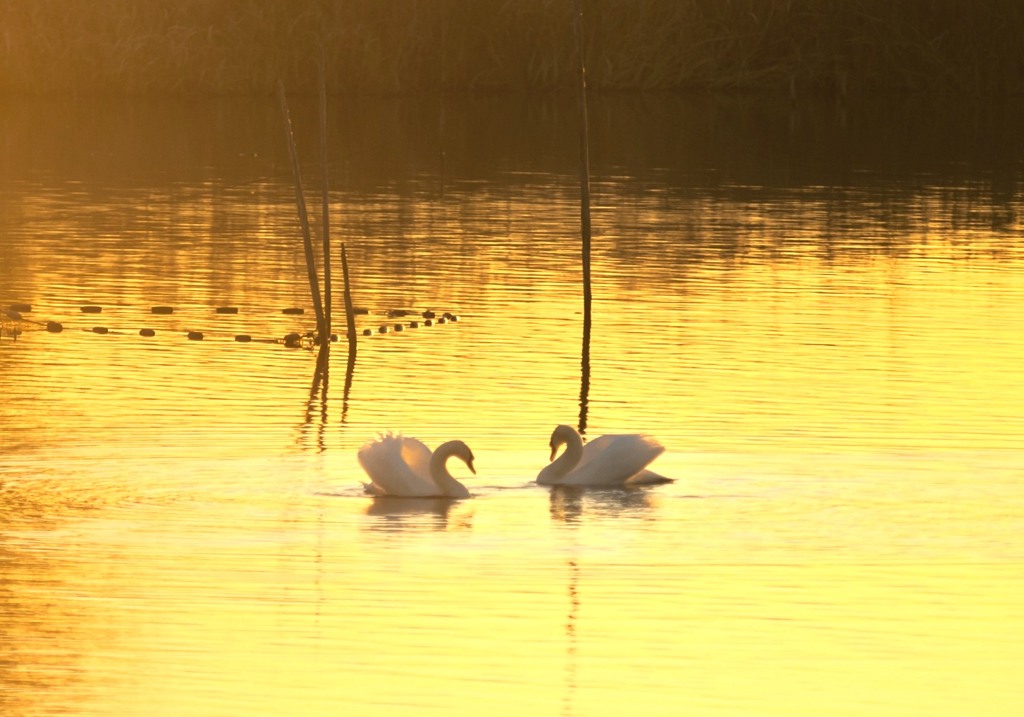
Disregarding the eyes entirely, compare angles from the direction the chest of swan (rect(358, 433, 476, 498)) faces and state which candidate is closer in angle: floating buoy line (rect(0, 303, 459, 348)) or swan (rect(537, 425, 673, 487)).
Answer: the swan

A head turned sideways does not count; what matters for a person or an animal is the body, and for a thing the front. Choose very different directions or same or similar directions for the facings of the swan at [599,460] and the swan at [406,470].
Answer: very different directions

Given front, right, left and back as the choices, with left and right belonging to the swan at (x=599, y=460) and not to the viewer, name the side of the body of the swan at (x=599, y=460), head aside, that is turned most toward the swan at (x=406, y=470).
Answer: front

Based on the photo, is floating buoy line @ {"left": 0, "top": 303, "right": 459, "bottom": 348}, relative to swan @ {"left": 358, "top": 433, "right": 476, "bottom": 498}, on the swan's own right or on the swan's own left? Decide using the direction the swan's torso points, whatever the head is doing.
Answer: on the swan's own left

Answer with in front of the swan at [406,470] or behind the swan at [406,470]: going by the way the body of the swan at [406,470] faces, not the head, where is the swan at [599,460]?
in front

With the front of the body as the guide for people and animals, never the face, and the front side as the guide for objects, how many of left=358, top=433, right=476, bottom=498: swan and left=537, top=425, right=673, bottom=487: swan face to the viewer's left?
1

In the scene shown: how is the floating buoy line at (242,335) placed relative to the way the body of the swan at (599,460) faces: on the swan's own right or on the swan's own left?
on the swan's own right

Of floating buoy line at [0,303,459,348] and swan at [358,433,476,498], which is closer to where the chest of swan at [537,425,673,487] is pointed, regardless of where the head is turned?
the swan

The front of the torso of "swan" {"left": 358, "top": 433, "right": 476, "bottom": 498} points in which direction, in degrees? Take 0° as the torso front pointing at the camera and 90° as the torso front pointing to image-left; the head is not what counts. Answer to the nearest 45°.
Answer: approximately 270°

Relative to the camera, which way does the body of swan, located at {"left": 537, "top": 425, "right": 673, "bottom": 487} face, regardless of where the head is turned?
to the viewer's left
